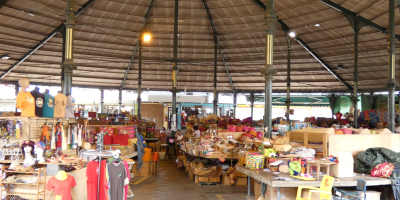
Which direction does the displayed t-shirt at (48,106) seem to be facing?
toward the camera

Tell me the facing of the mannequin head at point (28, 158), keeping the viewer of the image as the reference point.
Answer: facing the viewer

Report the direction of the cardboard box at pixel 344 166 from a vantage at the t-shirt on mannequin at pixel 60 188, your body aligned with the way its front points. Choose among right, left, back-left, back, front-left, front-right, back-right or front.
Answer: left

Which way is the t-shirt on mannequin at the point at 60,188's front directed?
toward the camera

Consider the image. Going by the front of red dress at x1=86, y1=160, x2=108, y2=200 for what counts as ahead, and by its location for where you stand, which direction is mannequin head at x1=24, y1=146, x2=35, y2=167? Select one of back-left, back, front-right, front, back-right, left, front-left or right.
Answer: back-right

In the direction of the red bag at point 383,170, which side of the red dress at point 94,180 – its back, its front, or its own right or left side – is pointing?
left
